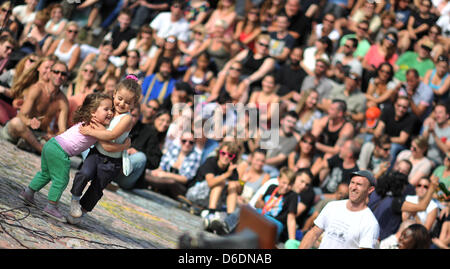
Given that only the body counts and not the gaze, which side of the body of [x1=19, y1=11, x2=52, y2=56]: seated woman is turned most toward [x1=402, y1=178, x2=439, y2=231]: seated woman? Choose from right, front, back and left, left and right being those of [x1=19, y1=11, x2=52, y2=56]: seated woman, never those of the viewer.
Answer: left

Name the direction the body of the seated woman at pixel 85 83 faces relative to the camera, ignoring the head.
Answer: toward the camera

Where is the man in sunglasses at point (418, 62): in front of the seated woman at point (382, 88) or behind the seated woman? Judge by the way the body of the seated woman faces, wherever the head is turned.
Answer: behind

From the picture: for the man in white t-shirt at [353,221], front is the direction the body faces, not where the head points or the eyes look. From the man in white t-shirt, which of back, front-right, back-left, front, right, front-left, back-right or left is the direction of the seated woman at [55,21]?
right

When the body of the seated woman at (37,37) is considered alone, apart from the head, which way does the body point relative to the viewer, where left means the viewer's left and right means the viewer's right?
facing the viewer and to the left of the viewer

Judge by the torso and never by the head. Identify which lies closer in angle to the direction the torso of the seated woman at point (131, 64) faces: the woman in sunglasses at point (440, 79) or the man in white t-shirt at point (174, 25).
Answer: the woman in sunglasses

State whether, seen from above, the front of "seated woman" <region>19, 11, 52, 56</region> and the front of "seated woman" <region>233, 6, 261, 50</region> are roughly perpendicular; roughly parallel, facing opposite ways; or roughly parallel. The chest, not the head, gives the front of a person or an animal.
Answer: roughly parallel

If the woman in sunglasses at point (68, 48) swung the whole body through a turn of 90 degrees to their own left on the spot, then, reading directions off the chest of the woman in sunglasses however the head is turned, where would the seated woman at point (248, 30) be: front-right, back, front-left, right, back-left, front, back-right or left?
front

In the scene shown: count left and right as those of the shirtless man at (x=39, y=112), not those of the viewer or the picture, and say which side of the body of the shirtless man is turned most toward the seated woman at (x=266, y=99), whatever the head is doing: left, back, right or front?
left

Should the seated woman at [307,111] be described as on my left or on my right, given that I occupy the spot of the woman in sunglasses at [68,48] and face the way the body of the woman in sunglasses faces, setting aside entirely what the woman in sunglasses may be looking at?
on my left

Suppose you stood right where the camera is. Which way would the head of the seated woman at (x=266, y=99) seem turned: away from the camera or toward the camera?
toward the camera

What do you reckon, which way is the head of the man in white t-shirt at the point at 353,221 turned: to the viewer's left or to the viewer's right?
to the viewer's left

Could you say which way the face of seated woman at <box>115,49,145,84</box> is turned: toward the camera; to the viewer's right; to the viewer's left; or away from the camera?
toward the camera

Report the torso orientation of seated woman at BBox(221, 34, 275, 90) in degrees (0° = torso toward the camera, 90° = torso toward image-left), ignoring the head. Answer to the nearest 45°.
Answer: approximately 45°

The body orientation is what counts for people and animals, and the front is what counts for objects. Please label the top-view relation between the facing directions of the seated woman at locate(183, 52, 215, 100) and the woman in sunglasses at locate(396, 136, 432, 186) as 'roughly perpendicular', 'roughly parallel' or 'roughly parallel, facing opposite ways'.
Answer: roughly parallel

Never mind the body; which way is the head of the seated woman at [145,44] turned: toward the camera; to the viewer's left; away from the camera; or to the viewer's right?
toward the camera

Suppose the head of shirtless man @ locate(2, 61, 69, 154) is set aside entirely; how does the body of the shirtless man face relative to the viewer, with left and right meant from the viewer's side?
facing the viewer

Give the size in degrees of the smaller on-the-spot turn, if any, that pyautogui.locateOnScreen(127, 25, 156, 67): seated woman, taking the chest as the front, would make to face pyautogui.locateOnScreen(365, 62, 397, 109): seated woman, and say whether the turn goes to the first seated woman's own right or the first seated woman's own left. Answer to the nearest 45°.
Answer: approximately 45° to the first seated woman's own left
